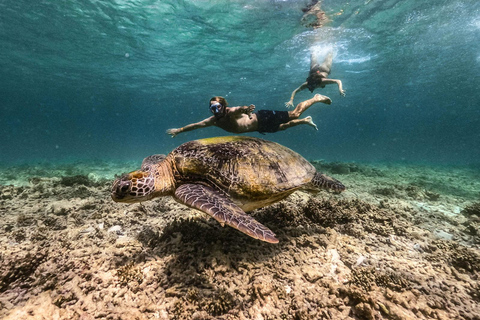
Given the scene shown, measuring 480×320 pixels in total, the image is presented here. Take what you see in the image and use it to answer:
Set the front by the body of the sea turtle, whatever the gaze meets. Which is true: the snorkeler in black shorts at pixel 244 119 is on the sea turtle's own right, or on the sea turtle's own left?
on the sea turtle's own right

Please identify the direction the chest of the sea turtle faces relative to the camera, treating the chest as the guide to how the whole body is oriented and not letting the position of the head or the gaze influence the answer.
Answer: to the viewer's left
